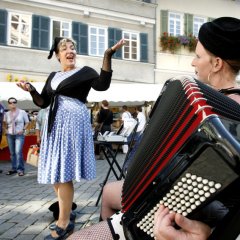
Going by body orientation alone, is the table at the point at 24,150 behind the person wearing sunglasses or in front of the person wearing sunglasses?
behind

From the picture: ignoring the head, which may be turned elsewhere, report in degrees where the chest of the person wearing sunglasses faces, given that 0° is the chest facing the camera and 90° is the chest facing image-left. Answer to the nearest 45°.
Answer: approximately 0°
